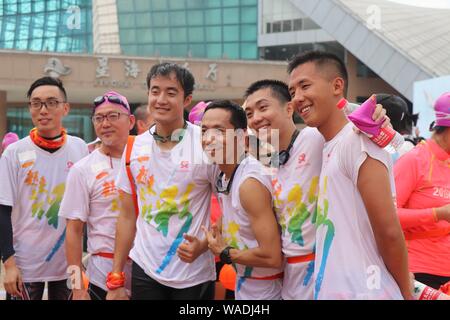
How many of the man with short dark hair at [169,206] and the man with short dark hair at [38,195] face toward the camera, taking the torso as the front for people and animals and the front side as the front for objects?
2

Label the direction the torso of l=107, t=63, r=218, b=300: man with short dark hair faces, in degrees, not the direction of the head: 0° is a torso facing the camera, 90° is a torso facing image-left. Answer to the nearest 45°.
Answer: approximately 0°

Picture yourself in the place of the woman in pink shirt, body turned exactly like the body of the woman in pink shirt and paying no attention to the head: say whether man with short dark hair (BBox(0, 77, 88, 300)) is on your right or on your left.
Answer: on your right

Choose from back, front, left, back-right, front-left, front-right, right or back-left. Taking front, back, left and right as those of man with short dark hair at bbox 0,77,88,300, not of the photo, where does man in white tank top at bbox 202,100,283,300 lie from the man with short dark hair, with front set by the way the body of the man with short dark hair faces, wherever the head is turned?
front-left

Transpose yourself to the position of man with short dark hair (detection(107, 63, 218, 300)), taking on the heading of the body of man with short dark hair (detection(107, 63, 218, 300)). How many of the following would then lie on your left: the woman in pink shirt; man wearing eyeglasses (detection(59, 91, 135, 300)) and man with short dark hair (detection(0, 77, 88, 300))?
1

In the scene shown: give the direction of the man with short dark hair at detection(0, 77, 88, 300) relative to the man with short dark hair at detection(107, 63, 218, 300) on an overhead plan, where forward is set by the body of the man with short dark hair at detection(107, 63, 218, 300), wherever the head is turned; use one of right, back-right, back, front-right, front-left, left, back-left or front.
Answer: back-right

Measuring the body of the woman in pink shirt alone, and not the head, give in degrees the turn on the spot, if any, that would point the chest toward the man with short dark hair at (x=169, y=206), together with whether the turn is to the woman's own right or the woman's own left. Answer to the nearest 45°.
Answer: approximately 90° to the woman's own right

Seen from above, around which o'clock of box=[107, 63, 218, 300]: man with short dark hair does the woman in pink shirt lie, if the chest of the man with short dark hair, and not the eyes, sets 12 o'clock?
The woman in pink shirt is roughly at 9 o'clock from the man with short dark hair.

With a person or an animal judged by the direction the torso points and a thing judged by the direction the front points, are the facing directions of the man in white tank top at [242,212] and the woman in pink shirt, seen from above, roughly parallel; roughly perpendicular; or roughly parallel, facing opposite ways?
roughly perpendicular

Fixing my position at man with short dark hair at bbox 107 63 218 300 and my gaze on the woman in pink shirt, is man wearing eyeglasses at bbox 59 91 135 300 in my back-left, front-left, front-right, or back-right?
back-left
